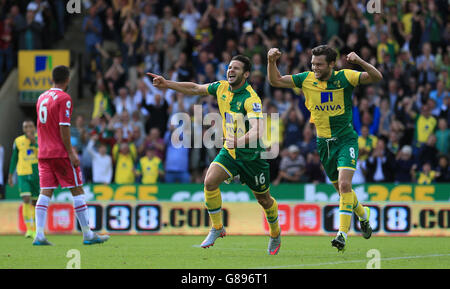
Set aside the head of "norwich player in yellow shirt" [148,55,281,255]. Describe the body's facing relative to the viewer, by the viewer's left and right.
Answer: facing the viewer and to the left of the viewer

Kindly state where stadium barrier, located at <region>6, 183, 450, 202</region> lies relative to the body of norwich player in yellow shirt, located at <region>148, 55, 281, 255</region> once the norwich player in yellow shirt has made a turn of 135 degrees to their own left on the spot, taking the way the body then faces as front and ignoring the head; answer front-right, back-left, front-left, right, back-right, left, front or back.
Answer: left

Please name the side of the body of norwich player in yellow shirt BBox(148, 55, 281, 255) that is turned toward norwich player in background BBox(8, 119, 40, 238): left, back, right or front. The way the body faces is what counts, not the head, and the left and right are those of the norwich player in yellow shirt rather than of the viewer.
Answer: right

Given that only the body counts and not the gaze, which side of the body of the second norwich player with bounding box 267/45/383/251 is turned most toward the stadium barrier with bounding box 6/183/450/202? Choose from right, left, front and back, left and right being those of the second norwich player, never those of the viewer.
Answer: back

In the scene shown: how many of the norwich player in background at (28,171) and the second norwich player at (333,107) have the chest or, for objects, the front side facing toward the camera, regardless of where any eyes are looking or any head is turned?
2

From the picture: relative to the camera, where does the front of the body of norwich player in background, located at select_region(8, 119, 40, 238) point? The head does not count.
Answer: toward the camera

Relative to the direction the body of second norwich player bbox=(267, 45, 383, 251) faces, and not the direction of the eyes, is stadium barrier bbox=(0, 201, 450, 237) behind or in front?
behind

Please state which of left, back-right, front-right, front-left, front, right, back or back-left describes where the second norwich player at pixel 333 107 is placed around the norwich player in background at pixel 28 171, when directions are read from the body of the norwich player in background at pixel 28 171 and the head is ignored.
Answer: front-left

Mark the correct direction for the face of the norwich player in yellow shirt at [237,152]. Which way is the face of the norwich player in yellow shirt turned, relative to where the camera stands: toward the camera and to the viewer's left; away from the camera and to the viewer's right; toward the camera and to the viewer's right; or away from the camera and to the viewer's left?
toward the camera and to the viewer's left

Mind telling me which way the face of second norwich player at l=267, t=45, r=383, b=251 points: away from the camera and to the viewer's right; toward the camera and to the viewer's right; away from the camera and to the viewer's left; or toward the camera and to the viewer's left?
toward the camera and to the viewer's left

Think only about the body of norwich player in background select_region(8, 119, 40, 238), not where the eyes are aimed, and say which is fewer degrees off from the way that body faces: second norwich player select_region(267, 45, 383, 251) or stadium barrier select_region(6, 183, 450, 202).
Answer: the second norwich player

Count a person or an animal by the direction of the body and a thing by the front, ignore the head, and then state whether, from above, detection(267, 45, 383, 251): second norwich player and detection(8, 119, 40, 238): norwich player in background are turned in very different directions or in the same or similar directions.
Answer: same or similar directions

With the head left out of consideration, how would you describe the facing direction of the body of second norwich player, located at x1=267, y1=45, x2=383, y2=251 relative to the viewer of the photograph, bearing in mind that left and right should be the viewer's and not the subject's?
facing the viewer
